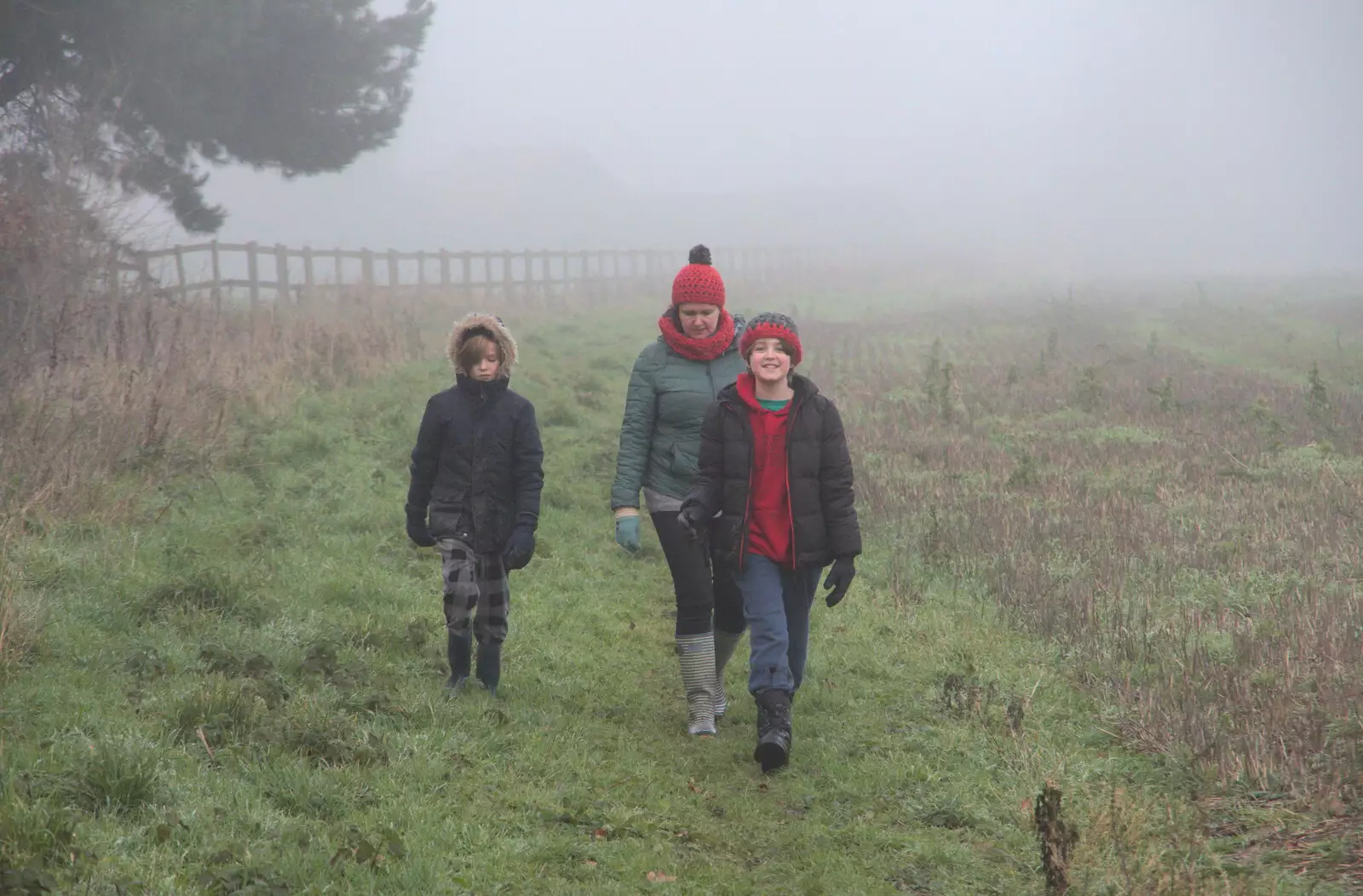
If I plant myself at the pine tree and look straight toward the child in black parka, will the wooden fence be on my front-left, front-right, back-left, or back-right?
back-left

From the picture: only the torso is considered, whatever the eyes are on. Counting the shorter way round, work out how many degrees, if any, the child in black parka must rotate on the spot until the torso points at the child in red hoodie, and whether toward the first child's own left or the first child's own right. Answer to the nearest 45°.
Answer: approximately 45° to the first child's own left

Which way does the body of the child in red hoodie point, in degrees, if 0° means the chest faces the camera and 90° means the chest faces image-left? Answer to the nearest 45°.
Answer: approximately 0°

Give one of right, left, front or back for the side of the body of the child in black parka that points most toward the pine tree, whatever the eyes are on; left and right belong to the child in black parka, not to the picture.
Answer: back

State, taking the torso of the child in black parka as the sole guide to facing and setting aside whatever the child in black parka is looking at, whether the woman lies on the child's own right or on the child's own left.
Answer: on the child's own left

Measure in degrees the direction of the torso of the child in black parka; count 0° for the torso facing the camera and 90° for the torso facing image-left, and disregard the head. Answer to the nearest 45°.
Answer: approximately 0°

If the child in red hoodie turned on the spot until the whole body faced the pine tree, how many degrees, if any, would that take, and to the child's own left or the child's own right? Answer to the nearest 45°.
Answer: approximately 135° to the child's own right

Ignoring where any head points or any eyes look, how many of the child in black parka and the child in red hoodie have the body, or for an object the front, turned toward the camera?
2

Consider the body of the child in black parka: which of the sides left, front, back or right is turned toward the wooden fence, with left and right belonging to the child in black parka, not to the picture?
back

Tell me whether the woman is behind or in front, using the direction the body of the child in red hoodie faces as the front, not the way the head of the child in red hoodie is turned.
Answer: behind
